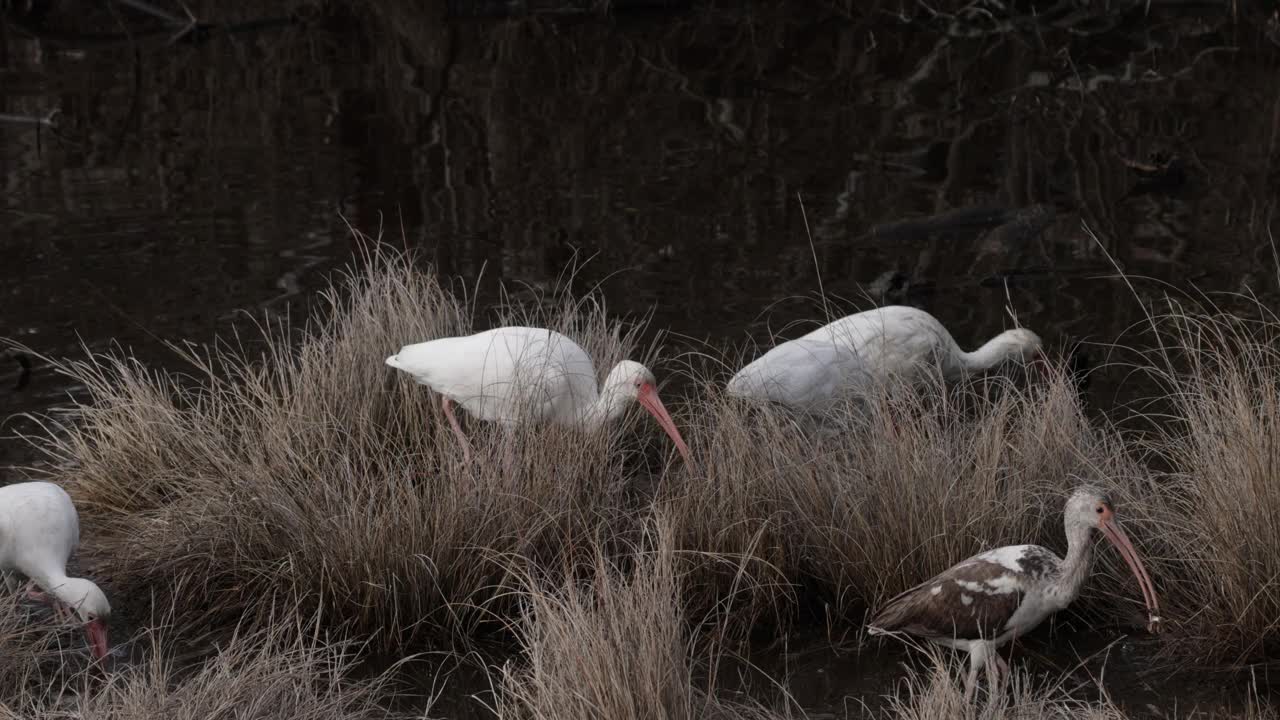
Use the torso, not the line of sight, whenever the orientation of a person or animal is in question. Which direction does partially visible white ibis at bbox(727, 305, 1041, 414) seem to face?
to the viewer's right

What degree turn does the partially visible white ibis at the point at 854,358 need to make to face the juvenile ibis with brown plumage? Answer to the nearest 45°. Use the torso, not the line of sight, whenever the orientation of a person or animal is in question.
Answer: approximately 90° to its right

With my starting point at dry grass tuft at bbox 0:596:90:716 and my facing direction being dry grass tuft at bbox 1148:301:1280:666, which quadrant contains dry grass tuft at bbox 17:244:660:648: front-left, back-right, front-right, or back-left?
front-left

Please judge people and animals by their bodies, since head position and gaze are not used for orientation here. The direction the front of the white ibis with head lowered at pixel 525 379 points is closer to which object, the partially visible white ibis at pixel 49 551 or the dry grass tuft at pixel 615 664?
the dry grass tuft

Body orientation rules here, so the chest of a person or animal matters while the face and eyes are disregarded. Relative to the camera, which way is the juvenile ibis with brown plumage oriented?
to the viewer's right

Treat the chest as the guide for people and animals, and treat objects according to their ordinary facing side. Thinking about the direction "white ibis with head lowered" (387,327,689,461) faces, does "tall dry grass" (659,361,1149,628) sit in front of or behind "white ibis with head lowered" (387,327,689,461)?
in front

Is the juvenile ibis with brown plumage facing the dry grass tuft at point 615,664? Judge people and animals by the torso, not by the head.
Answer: no

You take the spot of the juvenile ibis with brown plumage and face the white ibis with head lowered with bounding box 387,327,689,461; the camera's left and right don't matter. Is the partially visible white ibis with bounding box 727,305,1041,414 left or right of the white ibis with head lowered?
right

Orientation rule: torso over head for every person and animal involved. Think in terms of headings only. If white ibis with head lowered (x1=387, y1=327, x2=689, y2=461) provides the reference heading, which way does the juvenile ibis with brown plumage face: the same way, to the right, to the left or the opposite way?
the same way

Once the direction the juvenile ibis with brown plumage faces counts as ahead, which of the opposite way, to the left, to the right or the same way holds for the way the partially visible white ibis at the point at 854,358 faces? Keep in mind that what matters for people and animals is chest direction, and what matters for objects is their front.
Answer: the same way

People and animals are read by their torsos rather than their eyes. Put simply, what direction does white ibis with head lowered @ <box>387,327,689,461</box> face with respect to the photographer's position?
facing to the right of the viewer

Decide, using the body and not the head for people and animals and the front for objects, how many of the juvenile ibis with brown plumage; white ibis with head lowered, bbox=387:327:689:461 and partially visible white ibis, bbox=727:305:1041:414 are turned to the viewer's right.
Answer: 3

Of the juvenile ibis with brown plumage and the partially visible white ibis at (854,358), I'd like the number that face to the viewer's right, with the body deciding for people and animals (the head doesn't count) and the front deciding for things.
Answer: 2

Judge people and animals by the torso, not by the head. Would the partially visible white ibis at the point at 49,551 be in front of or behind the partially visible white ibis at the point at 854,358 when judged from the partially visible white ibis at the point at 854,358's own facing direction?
behind
